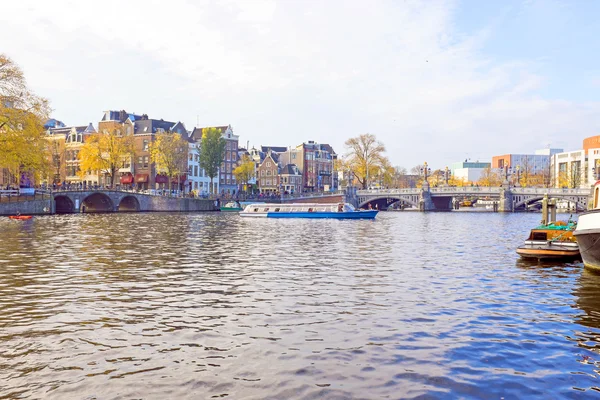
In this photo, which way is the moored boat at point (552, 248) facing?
to the viewer's left

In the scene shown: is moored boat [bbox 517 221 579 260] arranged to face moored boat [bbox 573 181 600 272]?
no
